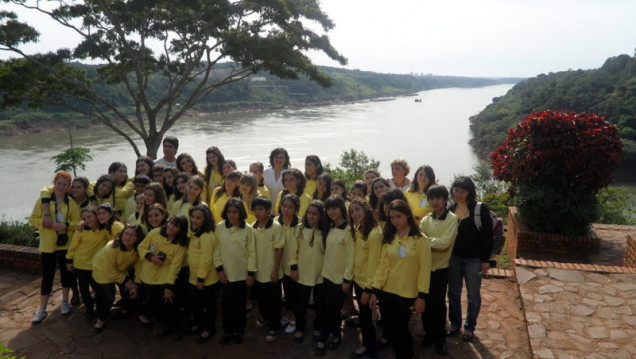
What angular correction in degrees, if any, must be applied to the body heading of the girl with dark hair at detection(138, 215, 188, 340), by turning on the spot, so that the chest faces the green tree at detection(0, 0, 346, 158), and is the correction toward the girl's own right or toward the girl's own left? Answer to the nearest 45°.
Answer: approximately 135° to the girl's own right

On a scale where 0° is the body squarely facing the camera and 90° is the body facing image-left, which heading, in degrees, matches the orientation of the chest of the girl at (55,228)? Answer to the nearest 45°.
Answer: approximately 0°

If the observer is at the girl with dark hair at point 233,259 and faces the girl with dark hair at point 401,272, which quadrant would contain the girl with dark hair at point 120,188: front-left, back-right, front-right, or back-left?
back-left

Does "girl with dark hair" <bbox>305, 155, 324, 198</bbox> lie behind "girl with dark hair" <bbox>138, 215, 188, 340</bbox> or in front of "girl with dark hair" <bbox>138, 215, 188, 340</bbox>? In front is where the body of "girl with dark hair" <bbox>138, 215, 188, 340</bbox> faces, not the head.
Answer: behind

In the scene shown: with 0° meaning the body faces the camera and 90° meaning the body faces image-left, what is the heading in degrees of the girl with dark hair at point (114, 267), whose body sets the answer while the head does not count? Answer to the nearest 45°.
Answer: approximately 315°

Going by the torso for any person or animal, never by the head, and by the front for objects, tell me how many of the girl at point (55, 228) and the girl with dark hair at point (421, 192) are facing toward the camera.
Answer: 2

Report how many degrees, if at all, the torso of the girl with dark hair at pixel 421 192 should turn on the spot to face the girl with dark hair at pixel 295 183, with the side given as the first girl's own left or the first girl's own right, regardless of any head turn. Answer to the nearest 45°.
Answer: approximately 90° to the first girl's own right
